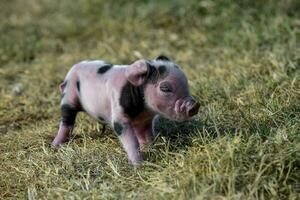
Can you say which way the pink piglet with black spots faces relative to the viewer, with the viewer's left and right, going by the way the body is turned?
facing the viewer and to the right of the viewer
